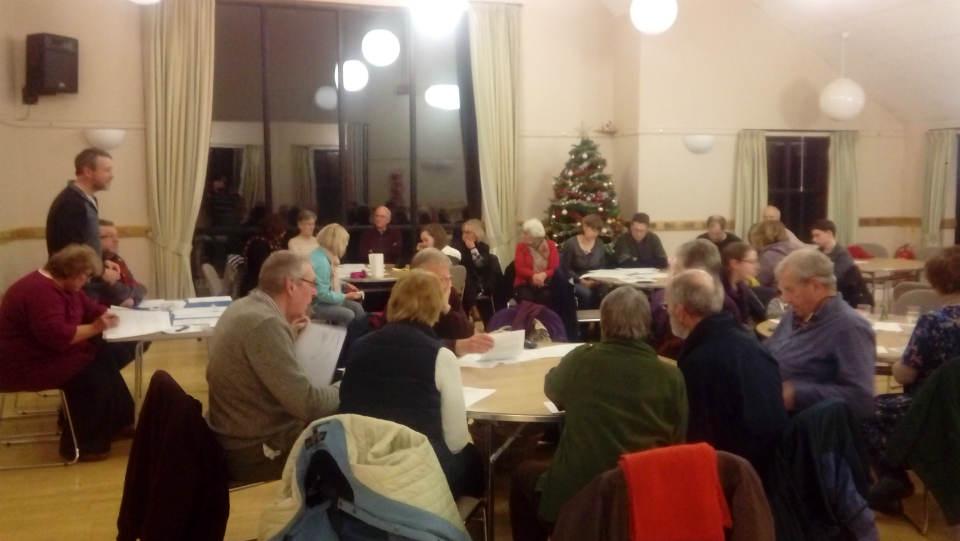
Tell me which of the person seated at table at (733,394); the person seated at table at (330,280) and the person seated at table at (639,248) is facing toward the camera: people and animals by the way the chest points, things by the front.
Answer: the person seated at table at (639,248)

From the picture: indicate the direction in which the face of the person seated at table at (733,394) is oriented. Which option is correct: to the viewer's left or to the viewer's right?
to the viewer's left

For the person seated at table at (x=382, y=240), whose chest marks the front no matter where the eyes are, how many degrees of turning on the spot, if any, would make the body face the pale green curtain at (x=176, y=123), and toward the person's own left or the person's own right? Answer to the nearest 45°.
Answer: approximately 90° to the person's own right

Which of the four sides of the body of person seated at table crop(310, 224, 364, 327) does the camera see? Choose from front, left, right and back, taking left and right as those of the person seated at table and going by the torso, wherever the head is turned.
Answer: right

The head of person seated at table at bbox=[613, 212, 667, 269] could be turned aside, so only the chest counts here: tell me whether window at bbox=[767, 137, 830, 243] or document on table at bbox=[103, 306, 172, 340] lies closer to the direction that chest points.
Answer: the document on table

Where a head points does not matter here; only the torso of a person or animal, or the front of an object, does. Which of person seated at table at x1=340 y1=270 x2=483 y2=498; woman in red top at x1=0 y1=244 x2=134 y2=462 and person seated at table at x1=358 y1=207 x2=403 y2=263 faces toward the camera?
person seated at table at x1=358 y1=207 x2=403 y2=263

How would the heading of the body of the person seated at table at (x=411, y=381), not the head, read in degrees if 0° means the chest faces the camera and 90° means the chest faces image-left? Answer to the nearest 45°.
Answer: approximately 225°

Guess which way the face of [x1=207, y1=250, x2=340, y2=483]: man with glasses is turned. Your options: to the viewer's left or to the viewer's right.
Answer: to the viewer's right

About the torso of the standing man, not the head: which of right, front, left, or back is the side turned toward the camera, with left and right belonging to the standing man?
right

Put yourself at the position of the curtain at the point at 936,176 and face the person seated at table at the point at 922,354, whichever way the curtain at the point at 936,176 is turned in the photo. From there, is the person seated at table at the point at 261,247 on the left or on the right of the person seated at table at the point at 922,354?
right

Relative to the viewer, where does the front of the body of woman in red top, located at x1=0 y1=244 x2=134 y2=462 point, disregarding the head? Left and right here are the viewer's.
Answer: facing to the right of the viewer

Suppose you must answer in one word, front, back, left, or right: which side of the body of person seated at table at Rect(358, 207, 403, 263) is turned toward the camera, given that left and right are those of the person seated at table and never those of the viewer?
front
